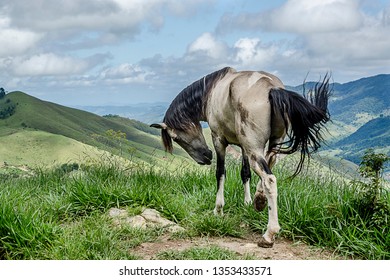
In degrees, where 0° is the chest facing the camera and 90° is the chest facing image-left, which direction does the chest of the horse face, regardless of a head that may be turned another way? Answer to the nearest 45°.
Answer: approximately 135°

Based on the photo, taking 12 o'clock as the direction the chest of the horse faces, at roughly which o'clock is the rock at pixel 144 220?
The rock is roughly at 11 o'clock from the horse.
